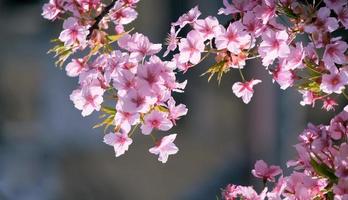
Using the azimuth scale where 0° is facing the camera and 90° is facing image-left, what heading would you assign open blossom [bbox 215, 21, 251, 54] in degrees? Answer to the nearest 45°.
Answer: approximately 0°
